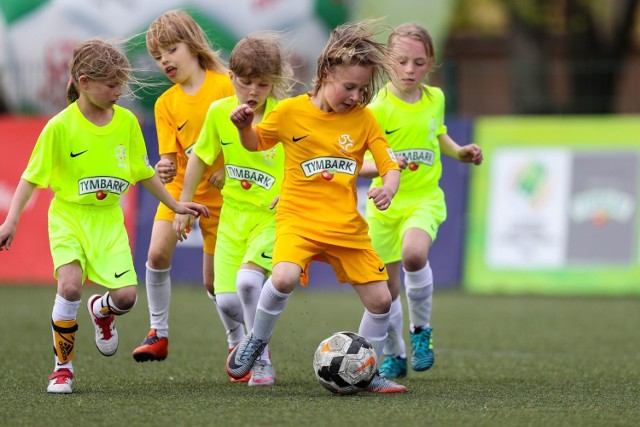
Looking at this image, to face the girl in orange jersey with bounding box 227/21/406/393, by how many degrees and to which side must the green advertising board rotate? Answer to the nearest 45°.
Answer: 0° — it already faces them

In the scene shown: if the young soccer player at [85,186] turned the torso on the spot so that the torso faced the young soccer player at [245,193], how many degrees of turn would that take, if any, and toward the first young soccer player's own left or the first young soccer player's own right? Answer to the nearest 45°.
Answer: approximately 90° to the first young soccer player's own left

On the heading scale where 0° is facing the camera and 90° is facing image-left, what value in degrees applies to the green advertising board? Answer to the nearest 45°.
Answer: approximately 0°

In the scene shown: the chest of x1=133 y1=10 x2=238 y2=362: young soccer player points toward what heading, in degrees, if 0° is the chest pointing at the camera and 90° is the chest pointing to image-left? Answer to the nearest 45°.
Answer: approximately 45°

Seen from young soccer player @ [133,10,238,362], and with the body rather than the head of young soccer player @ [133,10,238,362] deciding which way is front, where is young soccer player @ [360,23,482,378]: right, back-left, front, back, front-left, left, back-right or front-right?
back-left
